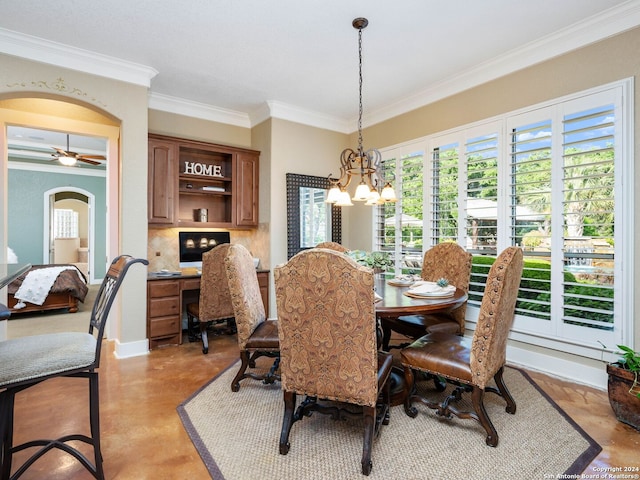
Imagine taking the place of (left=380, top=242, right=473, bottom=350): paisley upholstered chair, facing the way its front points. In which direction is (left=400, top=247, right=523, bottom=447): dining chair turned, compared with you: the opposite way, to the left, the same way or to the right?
to the right

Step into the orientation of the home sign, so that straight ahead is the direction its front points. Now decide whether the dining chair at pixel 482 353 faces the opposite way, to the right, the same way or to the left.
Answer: the opposite way

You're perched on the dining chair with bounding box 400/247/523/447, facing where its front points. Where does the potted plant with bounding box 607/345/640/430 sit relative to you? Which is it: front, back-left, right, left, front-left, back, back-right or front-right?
right

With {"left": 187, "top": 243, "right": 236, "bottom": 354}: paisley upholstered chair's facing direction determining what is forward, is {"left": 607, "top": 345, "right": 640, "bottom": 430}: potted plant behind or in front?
behind

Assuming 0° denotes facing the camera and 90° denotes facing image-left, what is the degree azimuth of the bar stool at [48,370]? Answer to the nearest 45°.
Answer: approximately 90°

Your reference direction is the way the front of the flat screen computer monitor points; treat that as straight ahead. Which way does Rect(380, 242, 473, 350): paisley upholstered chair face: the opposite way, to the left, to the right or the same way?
to the right

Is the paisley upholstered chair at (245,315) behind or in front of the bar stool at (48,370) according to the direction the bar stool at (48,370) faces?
behind

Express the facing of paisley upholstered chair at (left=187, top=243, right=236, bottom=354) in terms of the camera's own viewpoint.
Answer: facing away from the viewer and to the left of the viewer

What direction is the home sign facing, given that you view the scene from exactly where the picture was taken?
facing the viewer

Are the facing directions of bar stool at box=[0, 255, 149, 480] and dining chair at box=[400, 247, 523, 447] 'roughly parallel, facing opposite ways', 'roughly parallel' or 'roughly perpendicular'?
roughly perpendicular

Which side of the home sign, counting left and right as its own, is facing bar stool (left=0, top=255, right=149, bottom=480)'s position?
front

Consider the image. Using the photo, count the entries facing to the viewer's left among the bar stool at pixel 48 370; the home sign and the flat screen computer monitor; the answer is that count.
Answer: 1

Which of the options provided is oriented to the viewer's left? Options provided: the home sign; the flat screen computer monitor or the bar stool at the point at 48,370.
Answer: the bar stool

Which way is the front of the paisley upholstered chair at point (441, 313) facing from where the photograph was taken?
facing the viewer and to the left of the viewer

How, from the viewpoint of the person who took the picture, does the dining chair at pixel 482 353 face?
facing away from the viewer and to the left of the viewer

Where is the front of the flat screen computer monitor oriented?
toward the camera
